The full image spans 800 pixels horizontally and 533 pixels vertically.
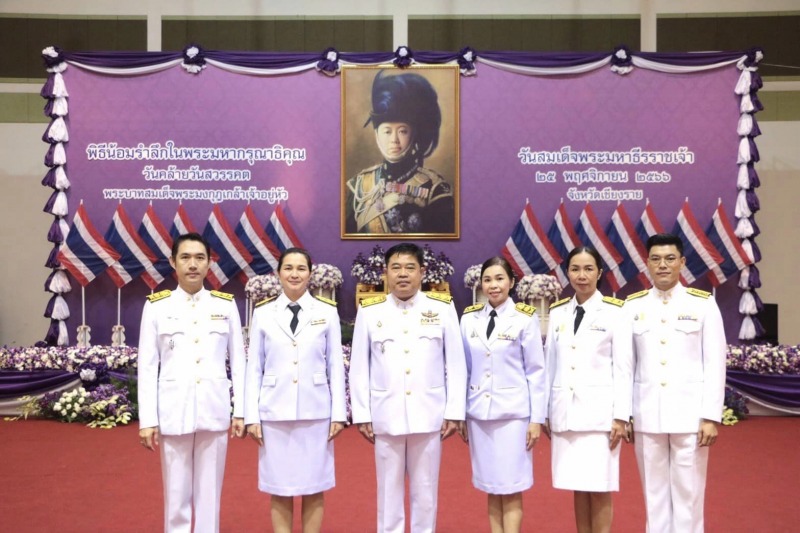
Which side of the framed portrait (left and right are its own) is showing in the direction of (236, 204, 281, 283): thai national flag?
right

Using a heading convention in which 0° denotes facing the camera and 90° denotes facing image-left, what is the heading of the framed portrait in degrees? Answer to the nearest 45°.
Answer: approximately 0°

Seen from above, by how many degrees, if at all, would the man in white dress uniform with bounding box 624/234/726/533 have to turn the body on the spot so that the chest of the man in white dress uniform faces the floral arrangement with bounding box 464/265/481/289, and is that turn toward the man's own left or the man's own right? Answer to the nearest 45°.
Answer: approximately 135° to the man's own right

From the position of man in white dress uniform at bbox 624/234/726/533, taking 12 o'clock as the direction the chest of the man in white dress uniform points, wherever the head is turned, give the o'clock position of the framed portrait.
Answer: The framed portrait is roughly at 5 o'clock from the man in white dress uniform.

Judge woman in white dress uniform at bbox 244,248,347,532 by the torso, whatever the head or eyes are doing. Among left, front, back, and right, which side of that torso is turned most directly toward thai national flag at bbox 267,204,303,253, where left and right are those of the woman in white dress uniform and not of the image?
back

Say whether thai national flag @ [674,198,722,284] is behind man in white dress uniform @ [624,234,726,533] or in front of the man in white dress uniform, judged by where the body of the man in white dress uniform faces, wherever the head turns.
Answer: behind

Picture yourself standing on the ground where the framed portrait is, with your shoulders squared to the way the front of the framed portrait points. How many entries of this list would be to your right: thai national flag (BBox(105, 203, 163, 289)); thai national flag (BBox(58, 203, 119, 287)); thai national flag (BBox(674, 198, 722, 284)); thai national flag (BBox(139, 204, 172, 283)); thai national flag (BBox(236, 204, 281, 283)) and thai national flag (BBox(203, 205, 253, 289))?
5

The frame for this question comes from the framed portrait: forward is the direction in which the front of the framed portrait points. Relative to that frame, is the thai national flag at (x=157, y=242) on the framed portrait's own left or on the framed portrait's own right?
on the framed portrait's own right

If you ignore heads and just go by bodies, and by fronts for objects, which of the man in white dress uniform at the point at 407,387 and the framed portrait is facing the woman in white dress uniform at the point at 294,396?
the framed portrait
